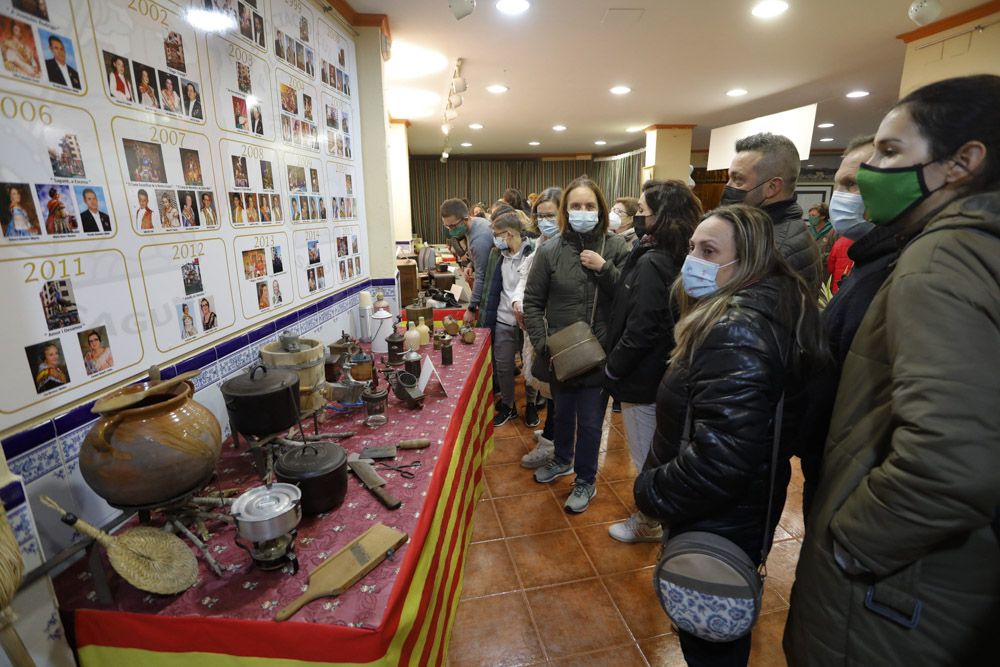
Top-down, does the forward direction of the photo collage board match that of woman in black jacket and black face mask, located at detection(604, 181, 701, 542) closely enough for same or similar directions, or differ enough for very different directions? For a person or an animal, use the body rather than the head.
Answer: very different directions

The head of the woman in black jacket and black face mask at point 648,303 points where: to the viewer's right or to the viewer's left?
to the viewer's left

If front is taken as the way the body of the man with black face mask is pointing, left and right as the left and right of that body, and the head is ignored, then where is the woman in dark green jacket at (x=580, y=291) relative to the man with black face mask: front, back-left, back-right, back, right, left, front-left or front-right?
front

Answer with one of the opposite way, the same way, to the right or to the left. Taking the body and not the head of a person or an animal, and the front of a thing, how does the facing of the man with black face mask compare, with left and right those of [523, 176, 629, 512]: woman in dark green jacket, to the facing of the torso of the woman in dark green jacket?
to the right

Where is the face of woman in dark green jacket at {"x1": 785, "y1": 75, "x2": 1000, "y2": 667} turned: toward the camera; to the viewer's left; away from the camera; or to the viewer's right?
to the viewer's left

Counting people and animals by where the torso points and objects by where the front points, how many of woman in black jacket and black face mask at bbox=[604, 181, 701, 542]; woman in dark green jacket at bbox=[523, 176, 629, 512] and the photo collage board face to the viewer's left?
1

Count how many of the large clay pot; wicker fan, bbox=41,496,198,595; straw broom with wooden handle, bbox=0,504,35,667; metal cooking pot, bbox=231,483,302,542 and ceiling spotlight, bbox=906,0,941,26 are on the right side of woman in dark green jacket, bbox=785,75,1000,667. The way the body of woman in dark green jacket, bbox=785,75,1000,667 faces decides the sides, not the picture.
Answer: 1

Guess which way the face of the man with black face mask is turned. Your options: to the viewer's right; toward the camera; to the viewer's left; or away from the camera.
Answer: to the viewer's left

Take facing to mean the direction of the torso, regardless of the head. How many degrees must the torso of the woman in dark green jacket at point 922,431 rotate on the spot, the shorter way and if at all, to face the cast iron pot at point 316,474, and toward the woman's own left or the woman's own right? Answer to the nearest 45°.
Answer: approximately 45° to the woman's own left

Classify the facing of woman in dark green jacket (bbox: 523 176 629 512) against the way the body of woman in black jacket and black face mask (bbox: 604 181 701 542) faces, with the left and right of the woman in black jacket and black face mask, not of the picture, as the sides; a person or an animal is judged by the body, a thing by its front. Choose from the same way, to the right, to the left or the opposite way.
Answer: to the left

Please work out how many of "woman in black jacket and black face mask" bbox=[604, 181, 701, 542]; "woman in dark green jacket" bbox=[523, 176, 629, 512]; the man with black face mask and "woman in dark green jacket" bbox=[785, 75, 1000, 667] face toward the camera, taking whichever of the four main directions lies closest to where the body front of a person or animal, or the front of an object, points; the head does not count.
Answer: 1

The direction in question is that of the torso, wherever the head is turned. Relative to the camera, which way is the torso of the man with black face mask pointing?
to the viewer's left

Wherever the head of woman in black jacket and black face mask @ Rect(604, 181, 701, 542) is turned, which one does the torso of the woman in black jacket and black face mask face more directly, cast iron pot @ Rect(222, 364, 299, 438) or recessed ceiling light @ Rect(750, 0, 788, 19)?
the cast iron pot

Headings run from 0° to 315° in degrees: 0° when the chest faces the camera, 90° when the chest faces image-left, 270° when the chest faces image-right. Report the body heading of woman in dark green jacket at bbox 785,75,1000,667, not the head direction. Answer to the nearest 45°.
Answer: approximately 90°

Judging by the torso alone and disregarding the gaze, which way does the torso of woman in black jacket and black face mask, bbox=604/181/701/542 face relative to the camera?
to the viewer's left

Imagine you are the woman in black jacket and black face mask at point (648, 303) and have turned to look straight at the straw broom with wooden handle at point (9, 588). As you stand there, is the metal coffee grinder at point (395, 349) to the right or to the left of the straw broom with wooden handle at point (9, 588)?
right
